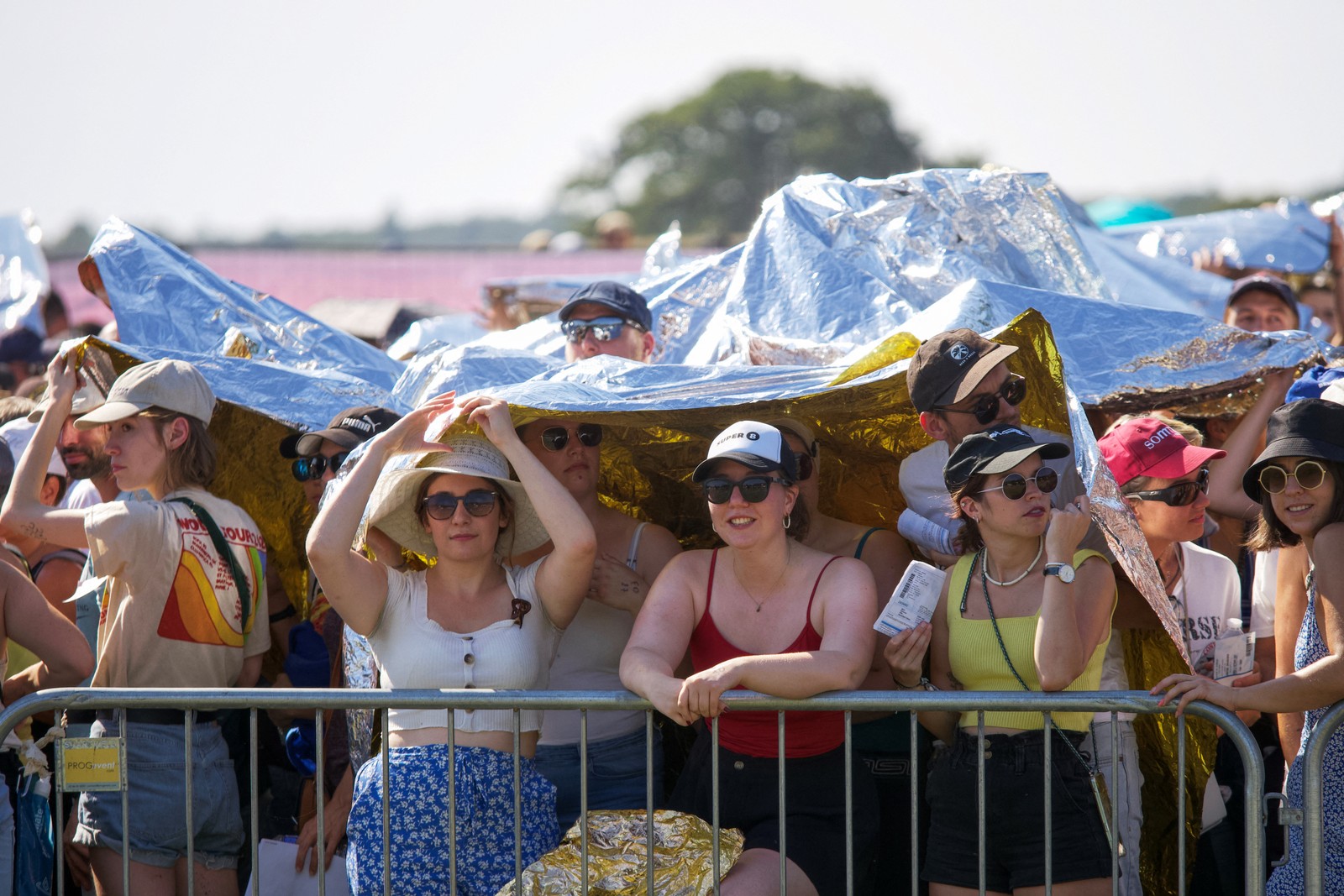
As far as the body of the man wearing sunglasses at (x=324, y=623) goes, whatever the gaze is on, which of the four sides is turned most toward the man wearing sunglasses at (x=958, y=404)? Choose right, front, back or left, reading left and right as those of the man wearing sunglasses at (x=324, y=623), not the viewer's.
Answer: left

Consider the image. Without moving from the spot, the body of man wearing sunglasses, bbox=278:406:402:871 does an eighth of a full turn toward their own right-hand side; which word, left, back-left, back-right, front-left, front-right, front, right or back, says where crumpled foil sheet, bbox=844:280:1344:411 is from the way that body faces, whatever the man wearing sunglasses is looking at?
back

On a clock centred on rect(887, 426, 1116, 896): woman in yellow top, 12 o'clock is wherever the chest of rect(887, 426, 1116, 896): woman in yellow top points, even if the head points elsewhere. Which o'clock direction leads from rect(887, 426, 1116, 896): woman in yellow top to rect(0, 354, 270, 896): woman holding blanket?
rect(0, 354, 270, 896): woman holding blanket is roughly at 3 o'clock from rect(887, 426, 1116, 896): woman in yellow top.

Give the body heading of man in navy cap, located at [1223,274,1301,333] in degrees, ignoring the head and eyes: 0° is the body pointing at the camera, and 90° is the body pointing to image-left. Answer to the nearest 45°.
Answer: approximately 0°

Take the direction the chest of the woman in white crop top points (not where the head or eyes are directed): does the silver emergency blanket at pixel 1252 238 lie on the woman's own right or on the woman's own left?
on the woman's own left

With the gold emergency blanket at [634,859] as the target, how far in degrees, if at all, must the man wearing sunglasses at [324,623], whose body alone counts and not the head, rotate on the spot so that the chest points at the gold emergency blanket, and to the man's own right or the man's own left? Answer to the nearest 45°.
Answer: approximately 90° to the man's own left

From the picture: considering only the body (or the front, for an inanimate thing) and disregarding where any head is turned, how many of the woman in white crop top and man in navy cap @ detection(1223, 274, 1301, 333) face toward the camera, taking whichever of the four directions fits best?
2

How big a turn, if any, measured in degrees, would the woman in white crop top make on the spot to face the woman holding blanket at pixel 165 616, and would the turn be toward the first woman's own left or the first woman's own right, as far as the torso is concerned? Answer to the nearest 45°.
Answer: approximately 135° to the first woman's own right
